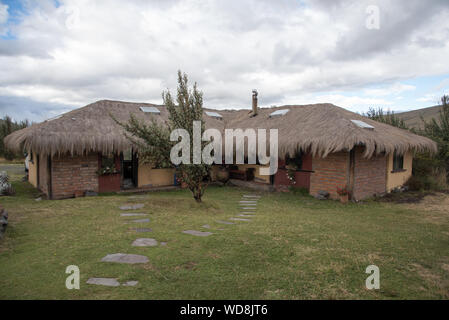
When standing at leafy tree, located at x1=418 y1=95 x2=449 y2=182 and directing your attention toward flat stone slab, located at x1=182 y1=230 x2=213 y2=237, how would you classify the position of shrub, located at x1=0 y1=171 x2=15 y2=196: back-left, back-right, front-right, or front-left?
front-right

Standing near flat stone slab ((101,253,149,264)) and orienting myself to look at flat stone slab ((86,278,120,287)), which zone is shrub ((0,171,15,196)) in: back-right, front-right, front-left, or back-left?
back-right

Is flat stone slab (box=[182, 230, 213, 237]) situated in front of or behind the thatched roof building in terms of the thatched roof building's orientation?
in front

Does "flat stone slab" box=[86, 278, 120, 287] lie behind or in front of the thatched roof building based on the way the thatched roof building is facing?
in front

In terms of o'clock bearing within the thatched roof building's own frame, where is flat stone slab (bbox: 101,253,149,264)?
The flat stone slab is roughly at 1 o'clock from the thatched roof building.

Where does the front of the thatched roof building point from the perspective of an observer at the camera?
facing the viewer

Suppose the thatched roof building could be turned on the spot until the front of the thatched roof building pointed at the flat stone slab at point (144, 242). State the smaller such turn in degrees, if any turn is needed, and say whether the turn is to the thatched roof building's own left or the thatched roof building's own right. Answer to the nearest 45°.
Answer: approximately 45° to the thatched roof building's own right

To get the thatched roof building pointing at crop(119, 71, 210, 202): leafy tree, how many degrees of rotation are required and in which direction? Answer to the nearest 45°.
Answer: approximately 45° to its right

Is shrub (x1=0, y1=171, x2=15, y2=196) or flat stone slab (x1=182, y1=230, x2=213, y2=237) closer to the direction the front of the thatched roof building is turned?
the flat stone slab

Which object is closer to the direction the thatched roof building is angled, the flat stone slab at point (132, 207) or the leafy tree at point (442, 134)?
the flat stone slab

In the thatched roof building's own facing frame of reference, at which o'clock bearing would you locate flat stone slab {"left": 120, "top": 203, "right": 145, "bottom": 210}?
The flat stone slab is roughly at 2 o'clock from the thatched roof building.
